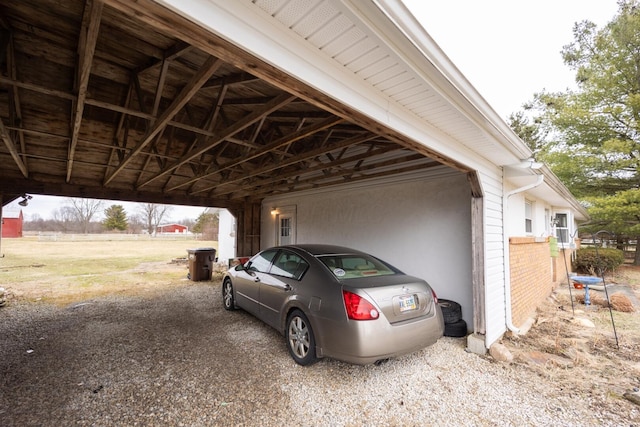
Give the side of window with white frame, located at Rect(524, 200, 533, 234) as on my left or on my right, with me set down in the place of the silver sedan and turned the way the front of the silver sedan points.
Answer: on my right

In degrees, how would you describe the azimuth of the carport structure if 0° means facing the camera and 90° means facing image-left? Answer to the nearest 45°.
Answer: approximately 315°

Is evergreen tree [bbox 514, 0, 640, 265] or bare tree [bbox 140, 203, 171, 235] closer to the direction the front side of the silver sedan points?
the bare tree

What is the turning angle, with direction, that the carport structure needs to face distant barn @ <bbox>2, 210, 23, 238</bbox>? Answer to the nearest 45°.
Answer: approximately 180°

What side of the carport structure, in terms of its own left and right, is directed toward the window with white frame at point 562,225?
left

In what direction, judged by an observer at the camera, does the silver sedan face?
facing away from the viewer and to the left of the viewer

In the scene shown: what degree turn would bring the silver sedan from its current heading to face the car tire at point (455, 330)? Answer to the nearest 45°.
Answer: approximately 90° to its right
